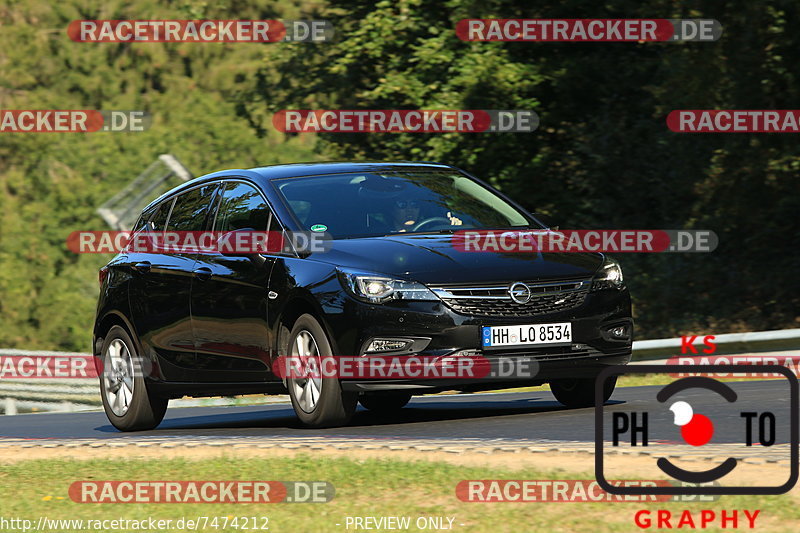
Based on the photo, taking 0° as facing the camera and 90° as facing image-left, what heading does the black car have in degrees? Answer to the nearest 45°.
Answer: approximately 315°

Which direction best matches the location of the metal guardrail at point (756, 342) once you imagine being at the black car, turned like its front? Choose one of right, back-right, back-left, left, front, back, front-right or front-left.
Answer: left
